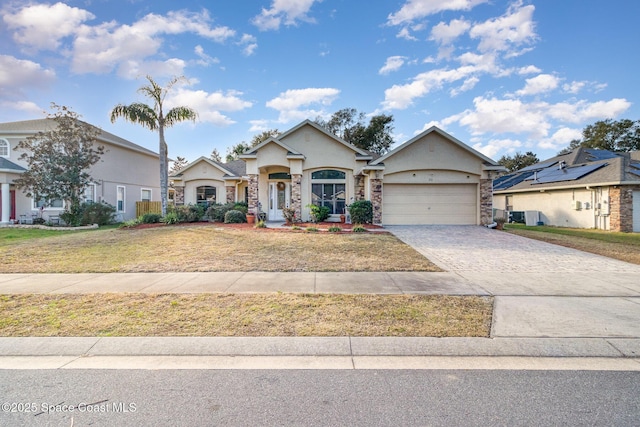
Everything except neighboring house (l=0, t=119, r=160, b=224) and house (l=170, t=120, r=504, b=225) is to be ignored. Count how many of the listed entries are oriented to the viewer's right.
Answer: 0

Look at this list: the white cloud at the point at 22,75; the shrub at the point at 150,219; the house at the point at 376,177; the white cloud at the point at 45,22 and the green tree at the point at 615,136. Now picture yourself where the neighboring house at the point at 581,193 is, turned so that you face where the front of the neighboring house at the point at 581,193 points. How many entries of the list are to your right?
4

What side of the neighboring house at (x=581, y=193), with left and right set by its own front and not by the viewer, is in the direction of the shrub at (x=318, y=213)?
right

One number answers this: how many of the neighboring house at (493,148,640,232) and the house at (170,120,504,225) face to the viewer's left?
0

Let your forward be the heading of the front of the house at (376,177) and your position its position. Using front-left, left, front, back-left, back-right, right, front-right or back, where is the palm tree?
right

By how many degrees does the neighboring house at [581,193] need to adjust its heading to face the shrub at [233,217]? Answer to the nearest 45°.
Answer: approximately 90° to its right

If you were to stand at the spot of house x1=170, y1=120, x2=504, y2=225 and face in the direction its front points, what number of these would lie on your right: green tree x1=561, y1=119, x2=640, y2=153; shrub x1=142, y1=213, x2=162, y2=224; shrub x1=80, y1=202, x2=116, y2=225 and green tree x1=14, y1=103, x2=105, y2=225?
3

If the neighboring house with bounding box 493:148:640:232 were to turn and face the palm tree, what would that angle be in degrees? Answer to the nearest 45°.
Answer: approximately 90° to its right

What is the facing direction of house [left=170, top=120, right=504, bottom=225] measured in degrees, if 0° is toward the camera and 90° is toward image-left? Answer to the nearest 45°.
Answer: approximately 0°

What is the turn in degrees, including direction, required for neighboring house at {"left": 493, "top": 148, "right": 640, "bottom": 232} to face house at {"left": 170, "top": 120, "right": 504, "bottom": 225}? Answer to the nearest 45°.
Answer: approximately 90° to its right

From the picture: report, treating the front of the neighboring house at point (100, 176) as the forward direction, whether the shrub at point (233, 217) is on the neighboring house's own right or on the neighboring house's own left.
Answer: on the neighboring house's own left
